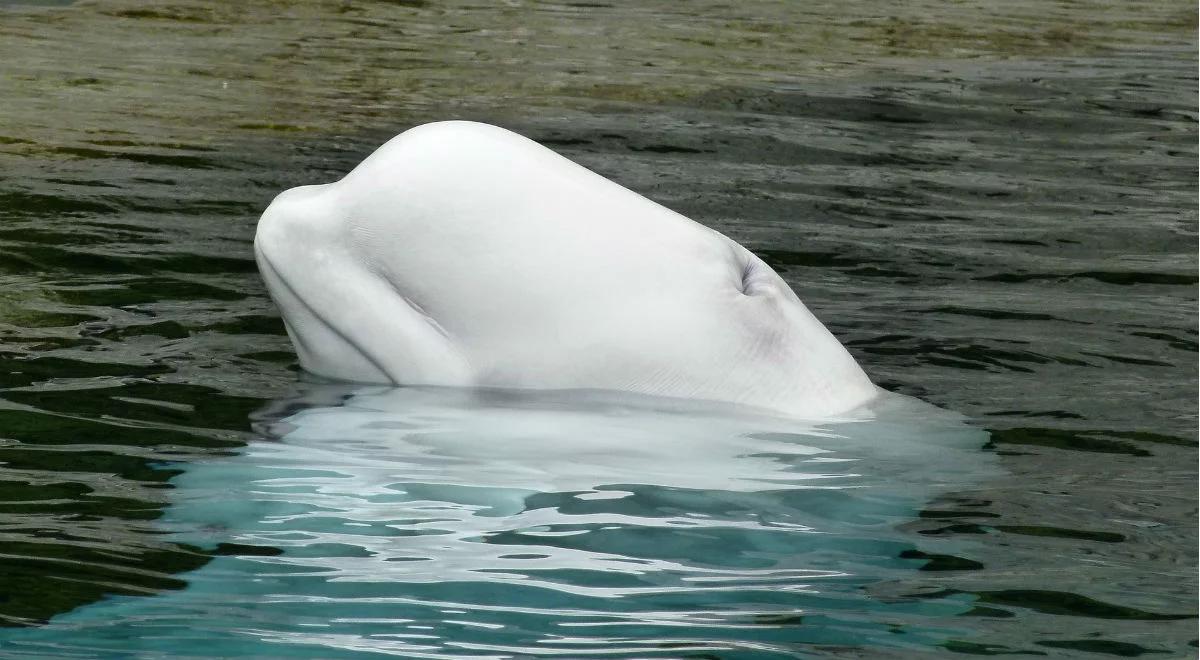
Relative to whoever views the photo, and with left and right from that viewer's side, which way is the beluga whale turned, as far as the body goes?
facing to the left of the viewer
